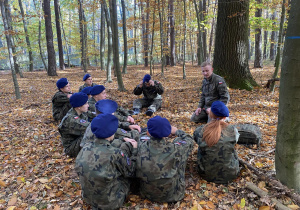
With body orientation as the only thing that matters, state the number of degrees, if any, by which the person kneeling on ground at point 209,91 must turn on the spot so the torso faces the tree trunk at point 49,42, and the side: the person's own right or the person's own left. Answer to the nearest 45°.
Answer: approximately 90° to the person's own right

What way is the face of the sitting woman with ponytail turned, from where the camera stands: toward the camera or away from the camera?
away from the camera

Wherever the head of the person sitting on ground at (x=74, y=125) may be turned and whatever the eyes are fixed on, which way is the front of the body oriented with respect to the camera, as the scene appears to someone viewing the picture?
to the viewer's right

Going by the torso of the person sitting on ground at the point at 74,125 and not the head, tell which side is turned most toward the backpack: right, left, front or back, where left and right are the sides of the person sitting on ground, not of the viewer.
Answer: front

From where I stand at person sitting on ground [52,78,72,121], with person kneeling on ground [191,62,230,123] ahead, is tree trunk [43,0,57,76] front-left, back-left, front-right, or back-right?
back-left

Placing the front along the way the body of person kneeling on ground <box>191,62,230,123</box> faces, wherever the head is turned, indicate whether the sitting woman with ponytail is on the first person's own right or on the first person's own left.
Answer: on the first person's own left

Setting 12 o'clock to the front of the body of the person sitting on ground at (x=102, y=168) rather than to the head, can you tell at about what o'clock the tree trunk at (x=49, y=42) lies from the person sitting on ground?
The tree trunk is roughly at 10 o'clock from the person sitting on ground.

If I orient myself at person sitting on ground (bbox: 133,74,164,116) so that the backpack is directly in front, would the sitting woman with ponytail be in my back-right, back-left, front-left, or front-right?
front-right

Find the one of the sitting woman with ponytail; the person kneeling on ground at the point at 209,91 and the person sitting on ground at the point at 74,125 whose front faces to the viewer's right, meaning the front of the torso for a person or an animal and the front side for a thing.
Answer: the person sitting on ground at the point at 74,125

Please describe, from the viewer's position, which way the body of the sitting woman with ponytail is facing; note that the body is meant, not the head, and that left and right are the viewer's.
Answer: facing away from the viewer

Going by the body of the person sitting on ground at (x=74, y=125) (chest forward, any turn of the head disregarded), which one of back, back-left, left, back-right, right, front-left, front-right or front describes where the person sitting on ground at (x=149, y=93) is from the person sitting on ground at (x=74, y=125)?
front-left

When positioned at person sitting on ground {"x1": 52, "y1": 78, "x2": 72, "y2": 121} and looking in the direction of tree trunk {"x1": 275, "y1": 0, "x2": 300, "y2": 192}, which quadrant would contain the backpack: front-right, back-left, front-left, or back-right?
front-left

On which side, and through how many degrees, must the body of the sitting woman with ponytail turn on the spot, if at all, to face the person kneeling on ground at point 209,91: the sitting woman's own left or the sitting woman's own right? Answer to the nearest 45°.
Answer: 0° — they already face them

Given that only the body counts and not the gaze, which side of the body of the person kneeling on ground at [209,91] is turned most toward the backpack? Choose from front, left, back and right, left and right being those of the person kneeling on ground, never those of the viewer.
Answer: left

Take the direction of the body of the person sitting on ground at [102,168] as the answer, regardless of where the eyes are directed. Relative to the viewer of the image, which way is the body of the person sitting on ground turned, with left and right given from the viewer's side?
facing away from the viewer and to the right of the viewer
